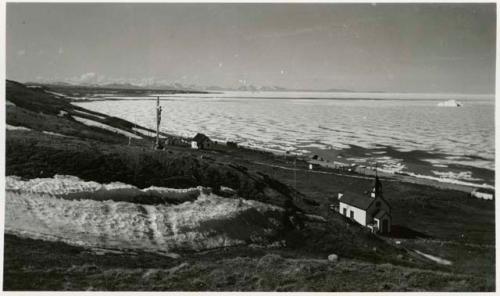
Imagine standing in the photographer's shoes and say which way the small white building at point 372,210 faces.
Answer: facing the viewer and to the right of the viewer

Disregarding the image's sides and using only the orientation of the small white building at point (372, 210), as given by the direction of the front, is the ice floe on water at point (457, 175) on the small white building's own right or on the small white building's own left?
on the small white building's own left

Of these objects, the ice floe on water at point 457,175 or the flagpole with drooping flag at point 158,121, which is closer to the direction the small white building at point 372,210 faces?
the ice floe on water

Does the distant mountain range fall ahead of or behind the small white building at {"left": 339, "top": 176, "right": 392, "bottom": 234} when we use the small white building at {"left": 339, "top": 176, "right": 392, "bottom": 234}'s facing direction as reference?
behind
